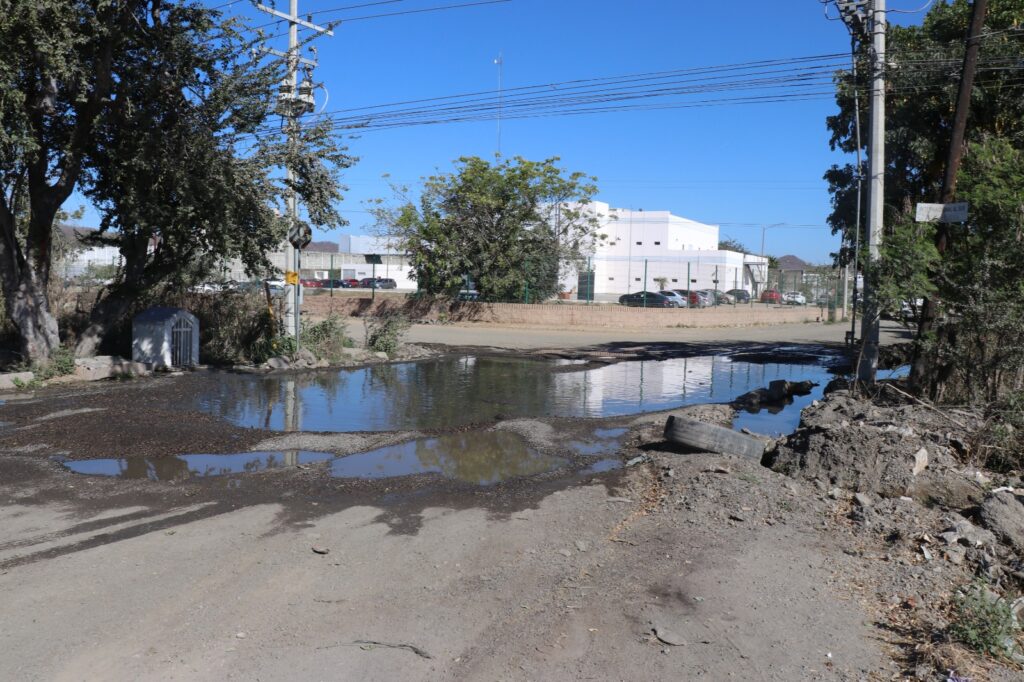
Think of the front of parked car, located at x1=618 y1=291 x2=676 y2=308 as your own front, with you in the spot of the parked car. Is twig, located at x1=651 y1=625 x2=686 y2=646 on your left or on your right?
on your left

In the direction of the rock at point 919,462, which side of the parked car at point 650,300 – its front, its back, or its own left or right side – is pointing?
left

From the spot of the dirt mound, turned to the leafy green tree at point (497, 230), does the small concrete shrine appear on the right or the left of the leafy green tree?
left

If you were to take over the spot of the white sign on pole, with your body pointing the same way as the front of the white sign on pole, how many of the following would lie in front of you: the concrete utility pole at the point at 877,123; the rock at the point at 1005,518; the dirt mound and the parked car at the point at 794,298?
2

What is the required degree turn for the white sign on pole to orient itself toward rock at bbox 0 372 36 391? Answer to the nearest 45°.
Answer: approximately 90° to its right

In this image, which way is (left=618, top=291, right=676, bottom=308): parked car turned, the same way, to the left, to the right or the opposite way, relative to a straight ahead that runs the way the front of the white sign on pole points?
to the right

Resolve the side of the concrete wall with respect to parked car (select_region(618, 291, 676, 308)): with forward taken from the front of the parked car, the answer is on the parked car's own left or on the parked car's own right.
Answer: on the parked car's own left

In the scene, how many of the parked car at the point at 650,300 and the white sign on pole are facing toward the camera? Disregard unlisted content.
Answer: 1

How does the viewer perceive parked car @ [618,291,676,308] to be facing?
facing to the left of the viewer

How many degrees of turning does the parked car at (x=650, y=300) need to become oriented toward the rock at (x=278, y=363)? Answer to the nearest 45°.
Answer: approximately 90° to its left

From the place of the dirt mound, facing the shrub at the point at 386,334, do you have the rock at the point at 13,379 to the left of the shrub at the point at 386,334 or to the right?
left

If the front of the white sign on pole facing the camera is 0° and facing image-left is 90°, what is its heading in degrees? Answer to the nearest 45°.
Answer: approximately 0°

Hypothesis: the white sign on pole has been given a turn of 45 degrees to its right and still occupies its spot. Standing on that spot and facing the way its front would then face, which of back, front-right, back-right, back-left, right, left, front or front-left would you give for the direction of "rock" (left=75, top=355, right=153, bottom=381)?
front-right

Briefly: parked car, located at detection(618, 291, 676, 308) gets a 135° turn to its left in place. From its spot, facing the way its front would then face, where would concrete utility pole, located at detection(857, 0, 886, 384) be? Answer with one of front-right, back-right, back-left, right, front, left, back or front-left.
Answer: front-right

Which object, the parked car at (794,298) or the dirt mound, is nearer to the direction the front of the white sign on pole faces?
the dirt mound

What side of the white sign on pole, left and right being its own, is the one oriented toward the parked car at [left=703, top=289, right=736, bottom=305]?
back

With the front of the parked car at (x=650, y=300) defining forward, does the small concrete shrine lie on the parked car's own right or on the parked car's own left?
on the parked car's own left
